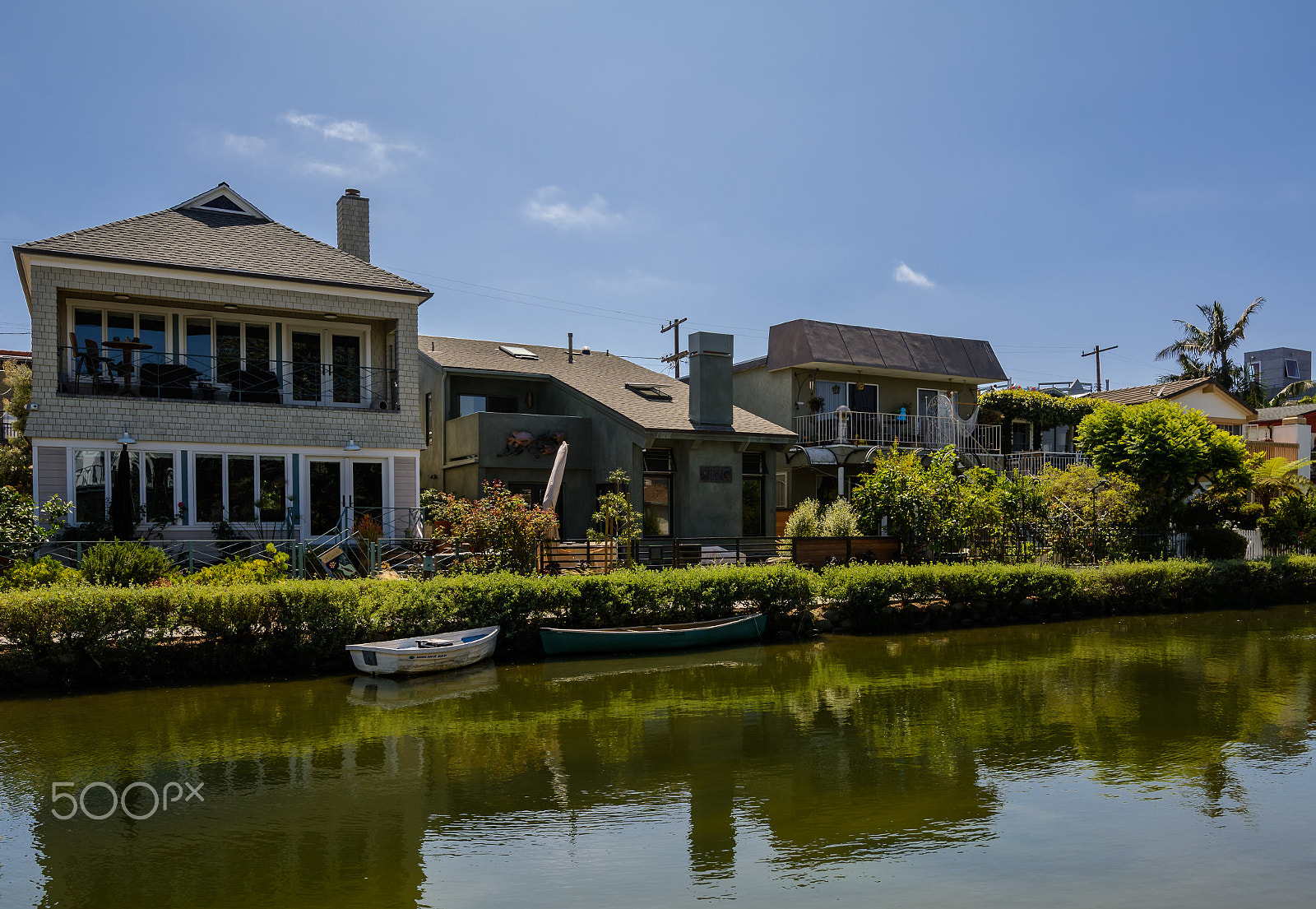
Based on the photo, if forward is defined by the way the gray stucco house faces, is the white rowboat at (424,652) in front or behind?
in front

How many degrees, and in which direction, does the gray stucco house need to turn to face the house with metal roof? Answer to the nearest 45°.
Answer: approximately 135° to its left

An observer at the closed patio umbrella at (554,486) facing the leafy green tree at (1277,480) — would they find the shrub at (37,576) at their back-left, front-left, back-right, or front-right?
back-right

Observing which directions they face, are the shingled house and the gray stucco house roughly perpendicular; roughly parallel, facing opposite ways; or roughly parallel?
roughly parallel

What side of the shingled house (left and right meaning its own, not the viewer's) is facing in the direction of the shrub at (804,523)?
left

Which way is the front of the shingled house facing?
toward the camera

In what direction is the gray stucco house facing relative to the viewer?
toward the camera
